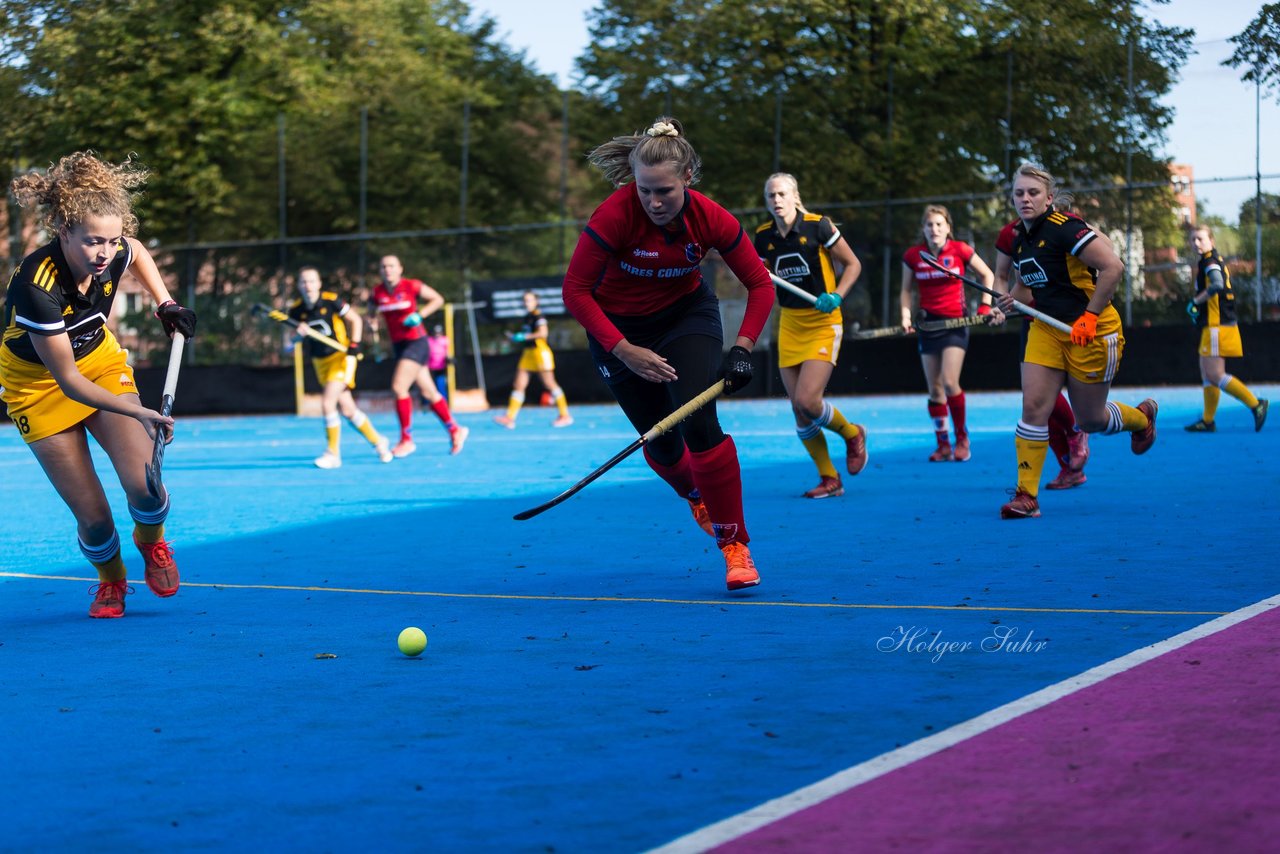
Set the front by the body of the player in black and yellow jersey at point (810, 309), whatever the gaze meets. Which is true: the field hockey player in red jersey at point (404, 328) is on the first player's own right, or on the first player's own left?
on the first player's own right

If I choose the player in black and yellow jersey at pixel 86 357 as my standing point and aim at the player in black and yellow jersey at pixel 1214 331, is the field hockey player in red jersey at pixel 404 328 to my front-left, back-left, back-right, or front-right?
front-left

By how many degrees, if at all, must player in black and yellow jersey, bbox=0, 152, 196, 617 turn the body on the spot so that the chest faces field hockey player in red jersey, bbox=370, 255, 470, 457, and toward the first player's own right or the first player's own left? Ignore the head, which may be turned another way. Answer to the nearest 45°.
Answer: approximately 135° to the first player's own left

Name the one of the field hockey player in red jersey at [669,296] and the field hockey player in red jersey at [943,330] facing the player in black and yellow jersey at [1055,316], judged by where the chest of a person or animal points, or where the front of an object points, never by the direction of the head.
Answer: the field hockey player in red jersey at [943,330]

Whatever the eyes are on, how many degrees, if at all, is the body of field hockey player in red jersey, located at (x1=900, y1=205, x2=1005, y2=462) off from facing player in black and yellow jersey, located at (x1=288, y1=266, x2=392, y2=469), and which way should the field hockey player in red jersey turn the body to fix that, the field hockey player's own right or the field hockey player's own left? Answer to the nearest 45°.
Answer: approximately 90° to the field hockey player's own right

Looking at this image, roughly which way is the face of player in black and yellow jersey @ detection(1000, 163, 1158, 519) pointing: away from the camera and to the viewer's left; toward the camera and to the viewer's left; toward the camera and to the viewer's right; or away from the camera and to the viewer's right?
toward the camera and to the viewer's left

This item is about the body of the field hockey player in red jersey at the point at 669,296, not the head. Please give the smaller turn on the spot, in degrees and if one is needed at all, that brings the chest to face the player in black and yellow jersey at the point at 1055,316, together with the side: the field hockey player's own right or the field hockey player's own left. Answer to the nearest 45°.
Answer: approximately 135° to the field hockey player's own left

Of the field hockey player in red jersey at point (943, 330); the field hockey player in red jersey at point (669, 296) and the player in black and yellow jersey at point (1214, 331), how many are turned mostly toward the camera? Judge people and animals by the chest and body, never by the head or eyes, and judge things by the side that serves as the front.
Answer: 2

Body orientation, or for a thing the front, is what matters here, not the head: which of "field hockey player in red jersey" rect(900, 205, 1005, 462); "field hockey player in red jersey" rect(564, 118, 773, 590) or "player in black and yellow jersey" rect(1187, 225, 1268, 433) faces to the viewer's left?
the player in black and yellow jersey

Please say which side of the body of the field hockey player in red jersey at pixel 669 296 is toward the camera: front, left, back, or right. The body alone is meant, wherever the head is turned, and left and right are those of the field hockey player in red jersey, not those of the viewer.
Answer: front

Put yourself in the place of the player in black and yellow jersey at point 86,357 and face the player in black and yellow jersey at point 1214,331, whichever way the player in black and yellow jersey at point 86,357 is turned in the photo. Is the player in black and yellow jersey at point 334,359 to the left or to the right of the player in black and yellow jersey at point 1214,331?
left

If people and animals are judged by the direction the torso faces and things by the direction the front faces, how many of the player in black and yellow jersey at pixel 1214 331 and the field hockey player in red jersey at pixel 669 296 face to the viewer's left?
1

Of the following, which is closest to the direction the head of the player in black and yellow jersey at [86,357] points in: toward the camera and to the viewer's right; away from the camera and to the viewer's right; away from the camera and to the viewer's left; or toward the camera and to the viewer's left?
toward the camera and to the viewer's right
